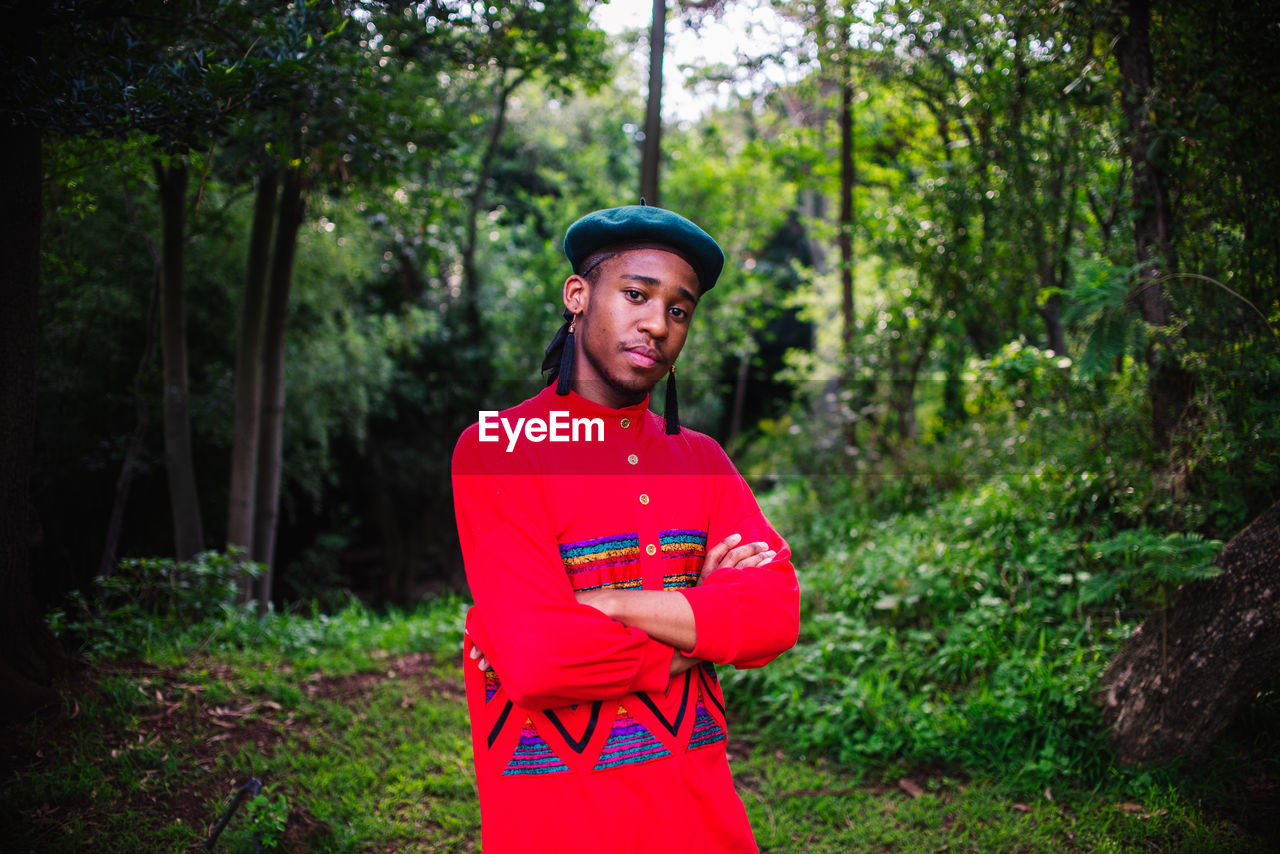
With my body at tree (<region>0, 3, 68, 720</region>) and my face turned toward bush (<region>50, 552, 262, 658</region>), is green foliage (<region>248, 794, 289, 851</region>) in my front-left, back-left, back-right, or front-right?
back-right

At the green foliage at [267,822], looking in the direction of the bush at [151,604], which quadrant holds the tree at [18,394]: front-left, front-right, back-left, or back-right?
front-left

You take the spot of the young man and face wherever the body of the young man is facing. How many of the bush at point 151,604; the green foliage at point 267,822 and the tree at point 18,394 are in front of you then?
0

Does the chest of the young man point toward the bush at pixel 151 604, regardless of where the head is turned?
no

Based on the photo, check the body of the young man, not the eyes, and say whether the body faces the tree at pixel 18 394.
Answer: no

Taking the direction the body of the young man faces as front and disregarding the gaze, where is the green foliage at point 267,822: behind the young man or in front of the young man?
behind
